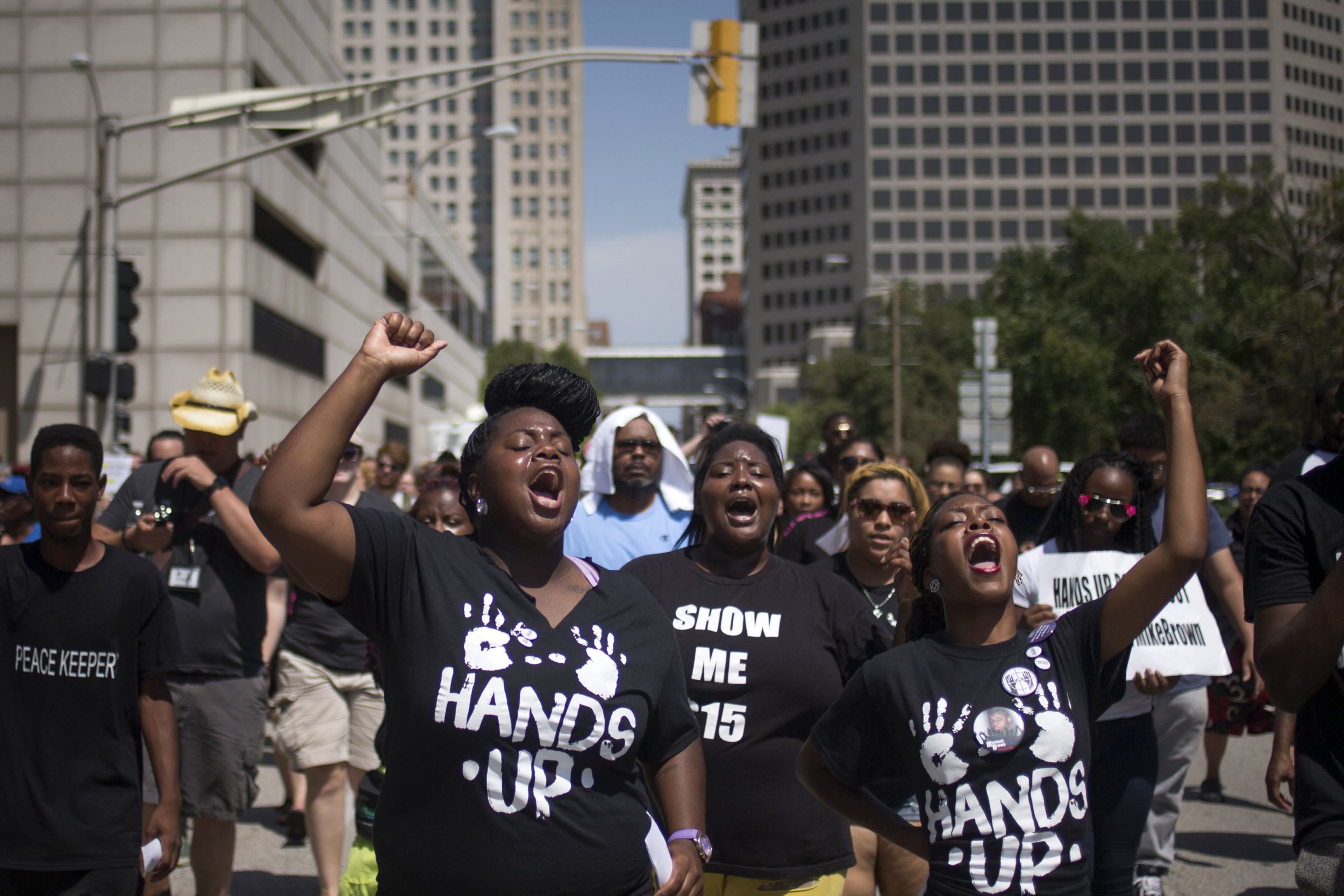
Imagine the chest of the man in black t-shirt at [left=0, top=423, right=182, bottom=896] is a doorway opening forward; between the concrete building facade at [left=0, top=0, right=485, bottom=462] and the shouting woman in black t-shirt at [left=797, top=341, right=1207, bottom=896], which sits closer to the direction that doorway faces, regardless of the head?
the shouting woman in black t-shirt

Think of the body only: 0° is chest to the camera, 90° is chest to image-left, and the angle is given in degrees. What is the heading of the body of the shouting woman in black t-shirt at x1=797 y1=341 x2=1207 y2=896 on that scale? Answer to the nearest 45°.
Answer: approximately 0°

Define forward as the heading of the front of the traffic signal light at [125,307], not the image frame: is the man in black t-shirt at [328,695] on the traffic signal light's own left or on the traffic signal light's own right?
on the traffic signal light's own right

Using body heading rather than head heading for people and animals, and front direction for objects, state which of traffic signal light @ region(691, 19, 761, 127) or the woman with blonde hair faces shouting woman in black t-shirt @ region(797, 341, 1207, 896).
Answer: the woman with blonde hair

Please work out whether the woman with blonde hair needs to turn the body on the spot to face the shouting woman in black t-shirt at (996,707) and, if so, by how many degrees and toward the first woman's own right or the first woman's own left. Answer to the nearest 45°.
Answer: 0° — they already face them

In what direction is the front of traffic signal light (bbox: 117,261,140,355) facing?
to the viewer's right

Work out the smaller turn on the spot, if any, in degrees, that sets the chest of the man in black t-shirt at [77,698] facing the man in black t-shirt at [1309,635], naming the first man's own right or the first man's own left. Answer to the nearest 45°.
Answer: approximately 45° to the first man's own left

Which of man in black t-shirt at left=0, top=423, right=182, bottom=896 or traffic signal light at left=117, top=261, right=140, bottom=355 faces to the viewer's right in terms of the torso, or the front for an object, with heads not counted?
the traffic signal light
